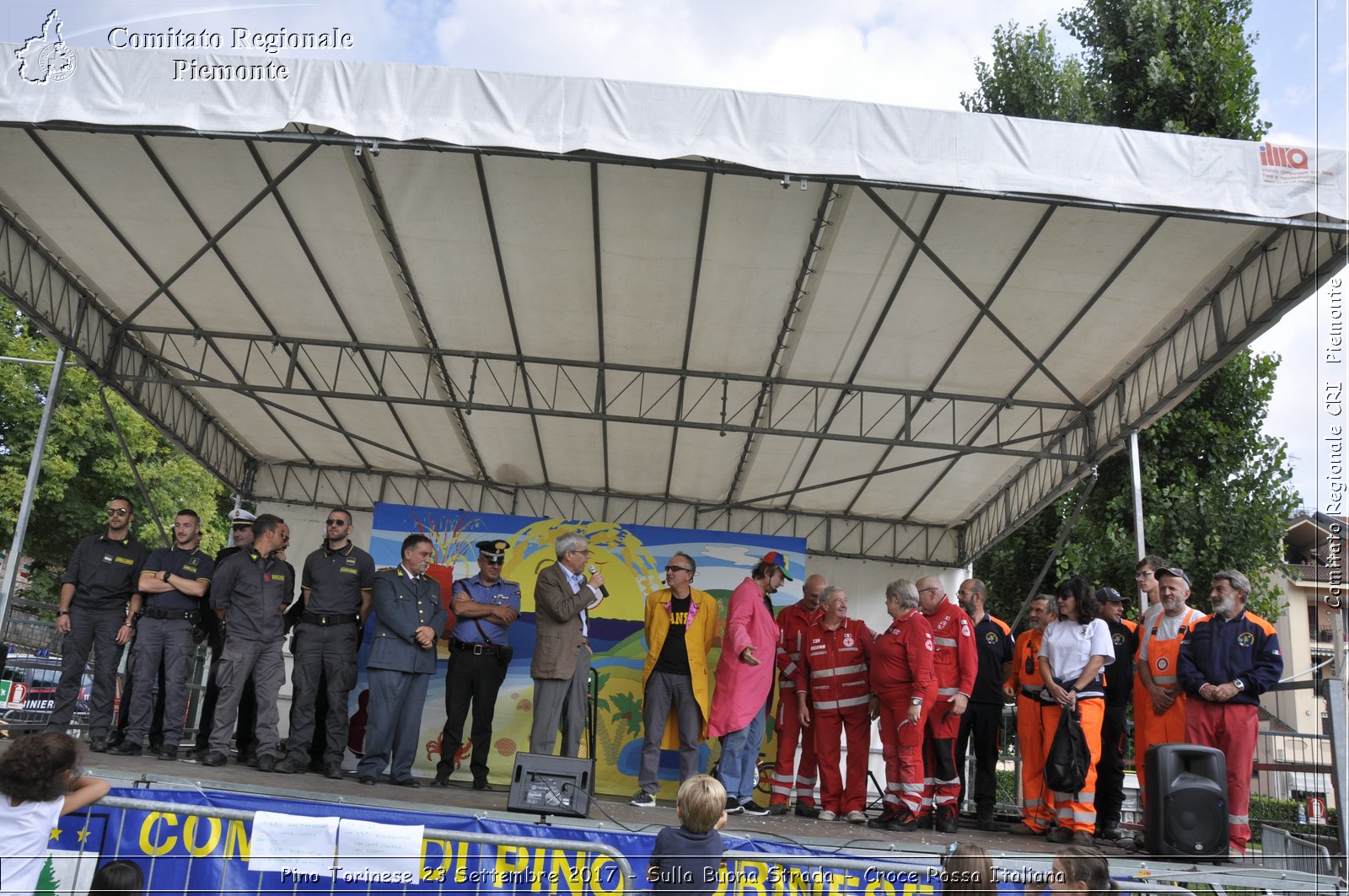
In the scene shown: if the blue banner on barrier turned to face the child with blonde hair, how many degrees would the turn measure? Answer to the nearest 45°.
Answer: approximately 45° to its left

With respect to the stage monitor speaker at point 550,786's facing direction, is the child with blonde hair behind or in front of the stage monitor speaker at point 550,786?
behind

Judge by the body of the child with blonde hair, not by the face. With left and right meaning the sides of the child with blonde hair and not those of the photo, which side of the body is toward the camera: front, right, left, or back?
back

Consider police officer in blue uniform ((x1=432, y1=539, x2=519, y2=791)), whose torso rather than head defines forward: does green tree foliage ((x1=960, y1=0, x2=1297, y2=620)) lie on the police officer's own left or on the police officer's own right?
on the police officer's own left

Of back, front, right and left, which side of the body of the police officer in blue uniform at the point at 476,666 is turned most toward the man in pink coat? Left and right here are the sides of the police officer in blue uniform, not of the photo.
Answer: left

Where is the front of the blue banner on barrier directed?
toward the camera

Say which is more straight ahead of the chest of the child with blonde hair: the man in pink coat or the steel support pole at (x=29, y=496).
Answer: the man in pink coat

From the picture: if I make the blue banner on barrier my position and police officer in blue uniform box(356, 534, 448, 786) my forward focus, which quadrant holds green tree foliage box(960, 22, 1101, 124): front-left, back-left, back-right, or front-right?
front-right

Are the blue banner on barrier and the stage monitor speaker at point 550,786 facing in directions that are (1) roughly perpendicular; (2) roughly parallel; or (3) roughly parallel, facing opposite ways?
roughly parallel, facing opposite ways

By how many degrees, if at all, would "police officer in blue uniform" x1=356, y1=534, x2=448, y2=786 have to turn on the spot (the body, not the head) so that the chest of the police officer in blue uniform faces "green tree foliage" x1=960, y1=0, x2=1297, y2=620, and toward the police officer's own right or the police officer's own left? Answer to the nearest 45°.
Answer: approximately 90° to the police officer's own left

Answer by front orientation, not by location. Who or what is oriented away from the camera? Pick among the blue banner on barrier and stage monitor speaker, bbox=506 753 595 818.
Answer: the stage monitor speaker

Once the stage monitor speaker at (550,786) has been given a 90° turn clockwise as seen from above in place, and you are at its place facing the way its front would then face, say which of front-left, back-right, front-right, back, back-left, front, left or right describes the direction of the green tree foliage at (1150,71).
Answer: front-left

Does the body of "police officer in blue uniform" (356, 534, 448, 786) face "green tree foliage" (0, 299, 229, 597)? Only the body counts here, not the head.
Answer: no

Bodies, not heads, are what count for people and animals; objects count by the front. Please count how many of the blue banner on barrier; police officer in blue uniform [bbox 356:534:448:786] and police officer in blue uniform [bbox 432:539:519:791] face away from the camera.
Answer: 0

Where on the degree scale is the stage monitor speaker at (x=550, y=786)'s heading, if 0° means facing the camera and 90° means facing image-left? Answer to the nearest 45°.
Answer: approximately 180°

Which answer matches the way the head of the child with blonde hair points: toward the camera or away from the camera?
away from the camera

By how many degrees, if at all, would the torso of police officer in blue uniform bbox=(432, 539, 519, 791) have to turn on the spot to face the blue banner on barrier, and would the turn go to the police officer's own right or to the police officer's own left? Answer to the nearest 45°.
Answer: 0° — they already face it

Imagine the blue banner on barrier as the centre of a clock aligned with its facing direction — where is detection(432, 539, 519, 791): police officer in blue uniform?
The police officer in blue uniform is roughly at 6 o'clock from the blue banner on barrier.

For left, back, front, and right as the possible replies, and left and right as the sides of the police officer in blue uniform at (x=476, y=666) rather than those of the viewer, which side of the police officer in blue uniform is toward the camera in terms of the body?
front
